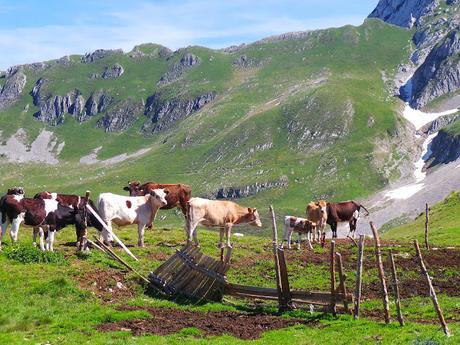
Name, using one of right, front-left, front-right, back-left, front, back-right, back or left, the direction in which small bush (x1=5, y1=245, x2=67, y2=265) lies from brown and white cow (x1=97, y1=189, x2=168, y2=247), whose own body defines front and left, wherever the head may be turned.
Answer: back-right

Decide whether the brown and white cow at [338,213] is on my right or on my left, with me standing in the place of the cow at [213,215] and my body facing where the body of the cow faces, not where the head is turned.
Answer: on my left

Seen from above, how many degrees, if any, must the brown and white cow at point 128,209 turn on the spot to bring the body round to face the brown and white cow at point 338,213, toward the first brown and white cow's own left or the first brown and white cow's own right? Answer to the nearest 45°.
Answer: approximately 45° to the first brown and white cow's own left

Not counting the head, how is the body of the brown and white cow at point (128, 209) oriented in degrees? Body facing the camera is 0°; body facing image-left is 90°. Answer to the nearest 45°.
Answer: approximately 270°

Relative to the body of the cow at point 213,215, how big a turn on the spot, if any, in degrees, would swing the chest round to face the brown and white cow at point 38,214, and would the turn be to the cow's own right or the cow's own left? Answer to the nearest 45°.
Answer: approximately 135° to the cow's own right

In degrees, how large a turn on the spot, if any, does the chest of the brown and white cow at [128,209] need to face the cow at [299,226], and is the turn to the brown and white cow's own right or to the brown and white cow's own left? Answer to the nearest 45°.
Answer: approximately 45° to the brown and white cow's own left

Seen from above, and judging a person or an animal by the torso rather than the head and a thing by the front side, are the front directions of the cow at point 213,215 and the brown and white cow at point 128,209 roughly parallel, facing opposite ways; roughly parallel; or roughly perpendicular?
roughly parallel

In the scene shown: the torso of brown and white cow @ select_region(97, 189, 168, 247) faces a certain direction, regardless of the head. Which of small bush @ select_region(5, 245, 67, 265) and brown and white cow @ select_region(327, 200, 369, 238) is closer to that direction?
the brown and white cow

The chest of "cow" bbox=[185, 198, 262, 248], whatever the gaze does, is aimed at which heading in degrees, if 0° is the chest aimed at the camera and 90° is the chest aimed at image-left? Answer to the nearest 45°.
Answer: approximately 270°

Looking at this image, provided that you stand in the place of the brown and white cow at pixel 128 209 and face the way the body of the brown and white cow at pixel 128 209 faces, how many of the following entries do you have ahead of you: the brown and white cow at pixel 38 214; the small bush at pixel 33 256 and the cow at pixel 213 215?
1
